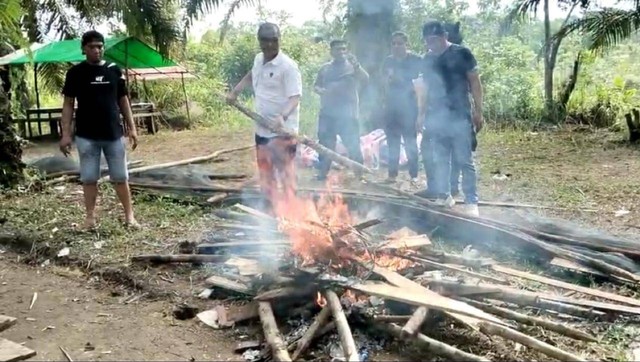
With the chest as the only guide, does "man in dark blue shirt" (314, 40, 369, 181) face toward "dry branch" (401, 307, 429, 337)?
yes

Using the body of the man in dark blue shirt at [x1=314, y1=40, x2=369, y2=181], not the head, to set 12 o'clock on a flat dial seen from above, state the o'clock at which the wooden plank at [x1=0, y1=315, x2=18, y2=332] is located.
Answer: The wooden plank is roughly at 1 o'clock from the man in dark blue shirt.

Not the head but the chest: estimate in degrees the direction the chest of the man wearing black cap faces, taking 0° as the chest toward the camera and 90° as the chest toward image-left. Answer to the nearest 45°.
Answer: approximately 45°

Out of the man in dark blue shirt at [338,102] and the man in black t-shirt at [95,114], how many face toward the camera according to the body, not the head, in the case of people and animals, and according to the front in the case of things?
2

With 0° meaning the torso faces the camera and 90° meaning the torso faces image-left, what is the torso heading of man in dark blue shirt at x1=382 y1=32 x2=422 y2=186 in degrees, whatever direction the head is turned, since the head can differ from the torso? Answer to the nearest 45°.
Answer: approximately 0°

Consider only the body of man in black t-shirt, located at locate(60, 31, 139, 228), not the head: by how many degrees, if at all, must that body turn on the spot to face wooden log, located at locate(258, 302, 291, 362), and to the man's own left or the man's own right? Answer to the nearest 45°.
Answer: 0° — they already face it

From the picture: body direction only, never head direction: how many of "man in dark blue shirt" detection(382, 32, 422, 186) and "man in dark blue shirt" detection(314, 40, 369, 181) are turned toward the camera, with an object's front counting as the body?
2

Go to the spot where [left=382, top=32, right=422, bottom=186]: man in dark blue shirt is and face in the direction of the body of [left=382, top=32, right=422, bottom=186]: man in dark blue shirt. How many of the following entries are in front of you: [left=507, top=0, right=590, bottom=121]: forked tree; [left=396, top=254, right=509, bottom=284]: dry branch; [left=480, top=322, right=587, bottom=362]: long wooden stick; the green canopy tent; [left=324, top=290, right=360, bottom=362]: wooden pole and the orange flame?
4

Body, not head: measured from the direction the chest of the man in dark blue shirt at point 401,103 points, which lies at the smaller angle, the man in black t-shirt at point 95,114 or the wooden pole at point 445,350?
the wooden pole

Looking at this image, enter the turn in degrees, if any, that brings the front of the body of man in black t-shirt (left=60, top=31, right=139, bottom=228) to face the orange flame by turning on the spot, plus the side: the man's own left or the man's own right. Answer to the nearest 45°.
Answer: approximately 45° to the man's own left
